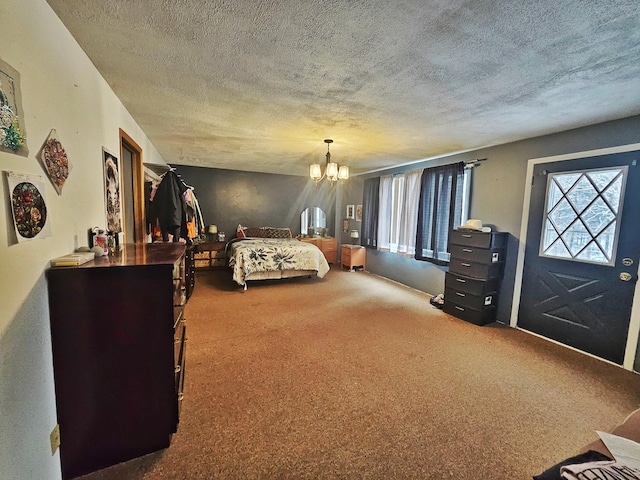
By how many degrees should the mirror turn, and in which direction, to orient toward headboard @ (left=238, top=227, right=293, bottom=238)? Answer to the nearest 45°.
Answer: approximately 45° to its right

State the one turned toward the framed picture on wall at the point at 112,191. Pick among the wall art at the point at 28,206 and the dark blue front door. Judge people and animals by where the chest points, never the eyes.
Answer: the dark blue front door

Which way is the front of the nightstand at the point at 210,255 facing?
toward the camera

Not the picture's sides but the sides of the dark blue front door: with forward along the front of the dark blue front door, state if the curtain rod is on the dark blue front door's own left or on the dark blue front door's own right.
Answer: on the dark blue front door's own right

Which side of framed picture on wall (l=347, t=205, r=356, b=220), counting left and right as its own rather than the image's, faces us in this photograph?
front

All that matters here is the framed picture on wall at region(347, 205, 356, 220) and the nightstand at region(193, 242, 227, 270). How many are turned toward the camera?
2

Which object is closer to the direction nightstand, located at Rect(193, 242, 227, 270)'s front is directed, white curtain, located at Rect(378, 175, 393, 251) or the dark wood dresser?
the dark wood dresser

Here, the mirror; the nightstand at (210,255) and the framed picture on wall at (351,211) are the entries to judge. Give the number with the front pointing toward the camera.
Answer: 3

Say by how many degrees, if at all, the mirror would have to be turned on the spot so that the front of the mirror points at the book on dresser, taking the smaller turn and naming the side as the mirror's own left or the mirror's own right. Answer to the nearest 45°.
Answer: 0° — it already faces it

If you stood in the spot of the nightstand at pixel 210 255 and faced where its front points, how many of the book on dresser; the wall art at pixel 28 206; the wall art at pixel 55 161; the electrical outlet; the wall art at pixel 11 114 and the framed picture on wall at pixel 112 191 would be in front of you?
6

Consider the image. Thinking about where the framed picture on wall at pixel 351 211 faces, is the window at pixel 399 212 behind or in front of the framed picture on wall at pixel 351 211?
in front

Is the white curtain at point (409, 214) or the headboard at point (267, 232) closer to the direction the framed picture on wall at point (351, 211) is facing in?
the white curtain

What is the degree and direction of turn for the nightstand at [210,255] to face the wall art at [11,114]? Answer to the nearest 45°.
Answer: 0° — it already faces it

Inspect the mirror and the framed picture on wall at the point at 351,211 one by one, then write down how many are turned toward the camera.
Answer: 2

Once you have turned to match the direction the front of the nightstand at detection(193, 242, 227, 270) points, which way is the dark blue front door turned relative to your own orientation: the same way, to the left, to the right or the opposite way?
to the right

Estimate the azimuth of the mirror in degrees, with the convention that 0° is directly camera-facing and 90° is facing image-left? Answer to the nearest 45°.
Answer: approximately 0°
